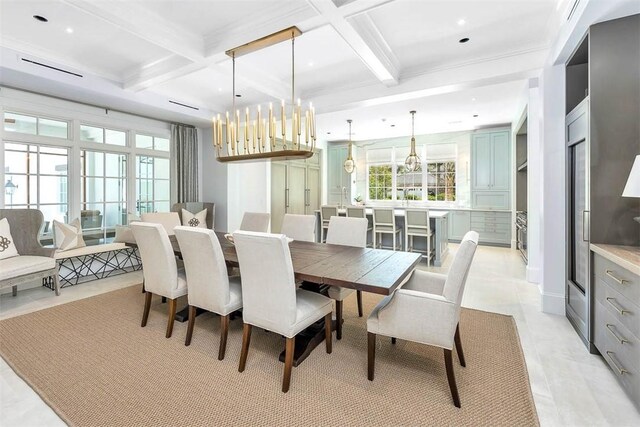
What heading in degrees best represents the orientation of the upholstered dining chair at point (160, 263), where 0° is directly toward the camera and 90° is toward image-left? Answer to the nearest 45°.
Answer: approximately 225°

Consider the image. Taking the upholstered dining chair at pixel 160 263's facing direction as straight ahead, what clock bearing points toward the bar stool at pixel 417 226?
The bar stool is roughly at 1 o'clock from the upholstered dining chair.

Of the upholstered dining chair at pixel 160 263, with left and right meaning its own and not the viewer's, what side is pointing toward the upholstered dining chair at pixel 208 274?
right

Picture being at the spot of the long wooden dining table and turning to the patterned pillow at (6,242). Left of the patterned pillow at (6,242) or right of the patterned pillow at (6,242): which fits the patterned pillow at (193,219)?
right

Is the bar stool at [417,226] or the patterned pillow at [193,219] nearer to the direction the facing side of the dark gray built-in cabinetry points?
the patterned pillow

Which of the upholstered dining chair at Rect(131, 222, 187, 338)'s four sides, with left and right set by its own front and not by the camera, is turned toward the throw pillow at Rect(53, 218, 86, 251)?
left

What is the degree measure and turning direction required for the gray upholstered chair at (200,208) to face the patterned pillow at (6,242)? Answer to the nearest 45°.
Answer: approximately 90° to its right

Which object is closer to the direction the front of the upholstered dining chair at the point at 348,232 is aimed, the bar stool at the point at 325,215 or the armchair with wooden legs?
the armchair with wooden legs

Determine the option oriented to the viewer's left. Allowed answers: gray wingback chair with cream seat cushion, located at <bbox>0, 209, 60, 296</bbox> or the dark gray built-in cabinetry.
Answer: the dark gray built-in cabinetry

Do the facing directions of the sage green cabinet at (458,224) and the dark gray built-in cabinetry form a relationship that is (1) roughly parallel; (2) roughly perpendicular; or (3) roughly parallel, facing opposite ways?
roughly perpendicular

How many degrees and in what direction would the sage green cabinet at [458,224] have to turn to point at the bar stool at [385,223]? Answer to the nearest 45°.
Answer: approximately 45° to its right

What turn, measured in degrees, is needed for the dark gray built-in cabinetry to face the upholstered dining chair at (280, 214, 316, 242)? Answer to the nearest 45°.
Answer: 0° — it already faces it

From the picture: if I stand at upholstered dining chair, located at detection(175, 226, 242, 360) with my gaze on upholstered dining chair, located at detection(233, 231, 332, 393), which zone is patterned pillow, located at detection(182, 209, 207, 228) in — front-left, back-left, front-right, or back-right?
back-left
